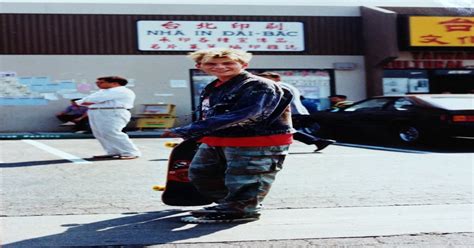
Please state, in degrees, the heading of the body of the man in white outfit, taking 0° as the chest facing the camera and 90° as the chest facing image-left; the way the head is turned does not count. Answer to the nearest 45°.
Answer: approximately 90°

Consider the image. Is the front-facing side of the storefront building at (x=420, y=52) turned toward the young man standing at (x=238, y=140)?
yes

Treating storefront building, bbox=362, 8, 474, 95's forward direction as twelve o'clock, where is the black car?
The black car is roughly at 12 o'clock from the storefront building.

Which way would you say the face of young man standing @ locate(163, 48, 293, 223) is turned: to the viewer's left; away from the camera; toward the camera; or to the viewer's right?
toward the camera

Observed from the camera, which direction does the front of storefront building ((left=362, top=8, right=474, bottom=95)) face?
facing the viewer

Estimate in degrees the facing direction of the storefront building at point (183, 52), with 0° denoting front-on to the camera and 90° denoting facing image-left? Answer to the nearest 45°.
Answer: approximately 0°

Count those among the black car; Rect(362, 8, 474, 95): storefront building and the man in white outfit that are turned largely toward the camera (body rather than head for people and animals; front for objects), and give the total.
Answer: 1

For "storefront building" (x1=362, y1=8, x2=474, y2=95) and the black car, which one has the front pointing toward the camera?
the storefront building

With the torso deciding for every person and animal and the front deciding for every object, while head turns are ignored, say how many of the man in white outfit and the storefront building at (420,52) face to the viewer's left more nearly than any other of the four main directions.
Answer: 1
